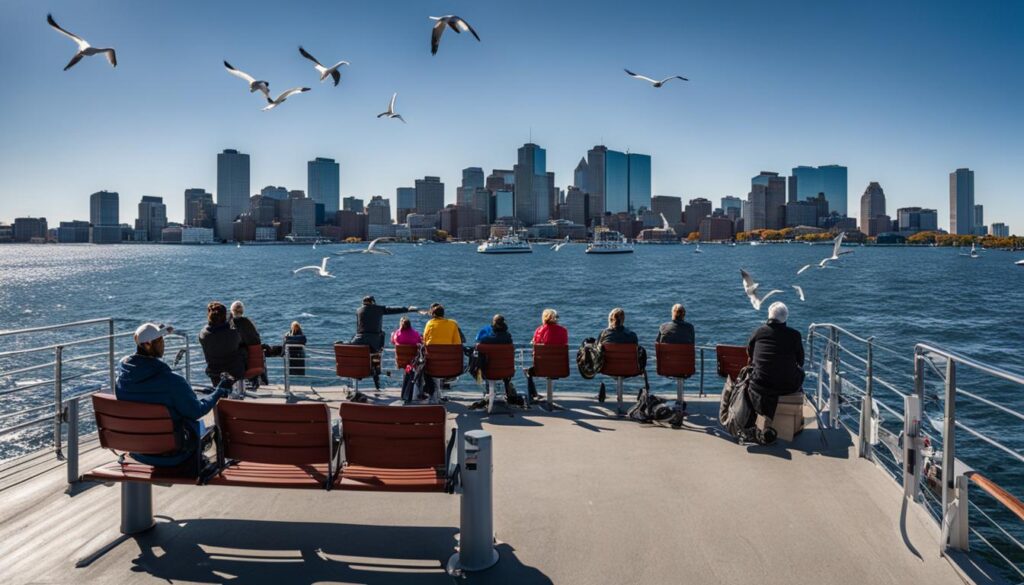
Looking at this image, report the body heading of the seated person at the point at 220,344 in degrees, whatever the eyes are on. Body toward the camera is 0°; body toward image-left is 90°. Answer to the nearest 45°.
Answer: approximately 180°

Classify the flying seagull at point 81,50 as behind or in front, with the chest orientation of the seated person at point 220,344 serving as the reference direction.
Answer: in front

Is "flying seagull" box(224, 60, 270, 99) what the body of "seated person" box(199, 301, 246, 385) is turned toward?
yes

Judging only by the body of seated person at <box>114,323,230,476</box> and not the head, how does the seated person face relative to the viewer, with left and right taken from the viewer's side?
facing away from the viewer and to the right of the viewer

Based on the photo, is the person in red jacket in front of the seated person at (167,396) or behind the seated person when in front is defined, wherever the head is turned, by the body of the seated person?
in front

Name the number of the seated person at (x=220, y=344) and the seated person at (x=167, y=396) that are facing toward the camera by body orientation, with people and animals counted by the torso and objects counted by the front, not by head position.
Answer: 0

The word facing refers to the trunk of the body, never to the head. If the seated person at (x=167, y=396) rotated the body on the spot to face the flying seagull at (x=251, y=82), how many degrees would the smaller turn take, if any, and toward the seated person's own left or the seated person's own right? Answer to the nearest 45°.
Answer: approximately 45° to the seated person's own left

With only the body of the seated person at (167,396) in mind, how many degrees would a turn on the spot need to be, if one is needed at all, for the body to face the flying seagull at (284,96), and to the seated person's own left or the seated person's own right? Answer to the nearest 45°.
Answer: approximately 45° to the seated person's own left

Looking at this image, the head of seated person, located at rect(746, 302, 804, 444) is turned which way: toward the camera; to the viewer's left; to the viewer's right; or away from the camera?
away from the camera

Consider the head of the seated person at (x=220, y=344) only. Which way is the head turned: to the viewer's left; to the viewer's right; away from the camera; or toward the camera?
away from the camera

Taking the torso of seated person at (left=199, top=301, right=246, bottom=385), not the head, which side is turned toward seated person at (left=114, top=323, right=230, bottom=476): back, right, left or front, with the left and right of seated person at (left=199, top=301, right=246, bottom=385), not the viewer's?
back
